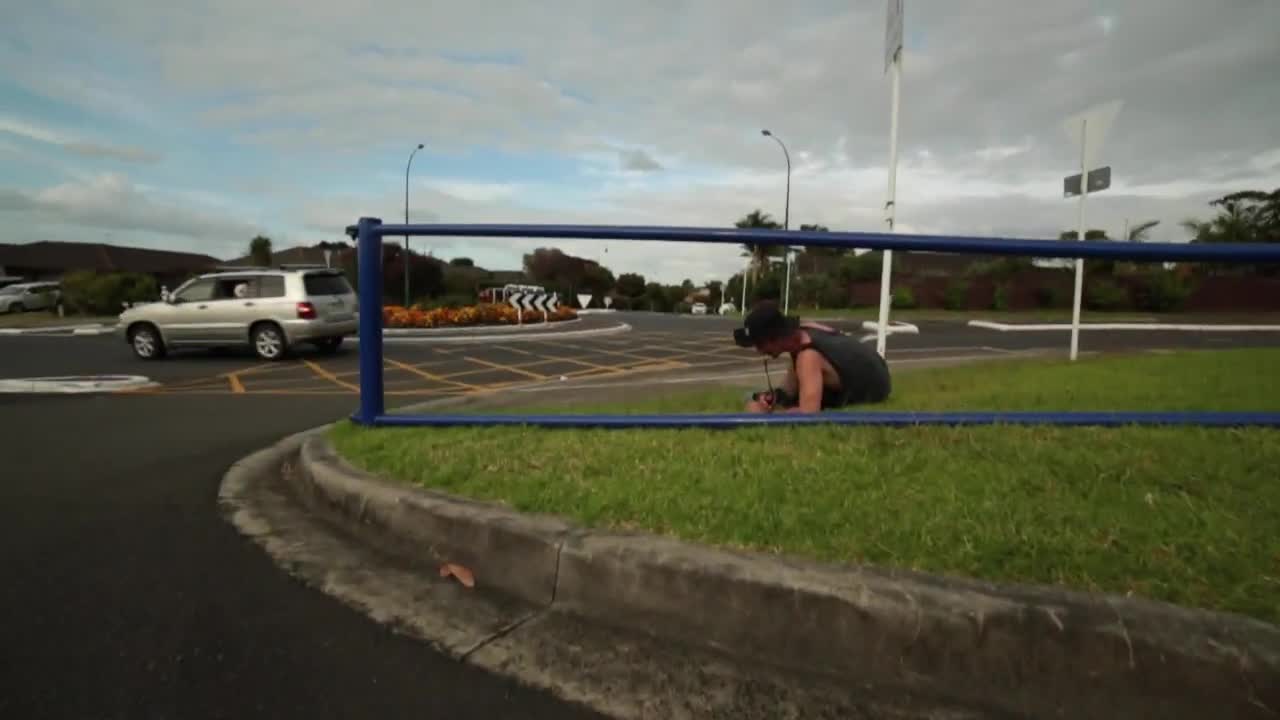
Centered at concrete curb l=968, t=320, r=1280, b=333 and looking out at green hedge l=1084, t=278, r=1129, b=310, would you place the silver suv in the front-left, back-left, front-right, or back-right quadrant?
back-left

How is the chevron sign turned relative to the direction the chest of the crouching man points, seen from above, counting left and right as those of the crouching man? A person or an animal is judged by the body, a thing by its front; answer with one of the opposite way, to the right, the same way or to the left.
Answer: to the left

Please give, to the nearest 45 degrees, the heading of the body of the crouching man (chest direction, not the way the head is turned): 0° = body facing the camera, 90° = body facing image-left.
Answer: approximately 90°

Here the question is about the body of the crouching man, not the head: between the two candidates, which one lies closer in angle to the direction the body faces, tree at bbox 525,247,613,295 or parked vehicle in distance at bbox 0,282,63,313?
the parked vehicle in distance

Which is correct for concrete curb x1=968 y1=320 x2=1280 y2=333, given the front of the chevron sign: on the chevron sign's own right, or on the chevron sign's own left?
on the chevron sign's own left

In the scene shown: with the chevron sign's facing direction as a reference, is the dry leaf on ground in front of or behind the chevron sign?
in front

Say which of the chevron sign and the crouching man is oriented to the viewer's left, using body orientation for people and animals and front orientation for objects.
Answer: the crouching man

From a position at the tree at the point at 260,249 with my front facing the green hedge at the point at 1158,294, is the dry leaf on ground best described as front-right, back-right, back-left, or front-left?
front-right

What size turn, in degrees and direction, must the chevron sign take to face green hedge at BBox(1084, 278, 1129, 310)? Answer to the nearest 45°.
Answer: approximately 90° to its left

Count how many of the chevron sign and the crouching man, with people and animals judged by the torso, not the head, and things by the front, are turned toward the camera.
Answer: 1

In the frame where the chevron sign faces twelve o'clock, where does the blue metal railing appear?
The blue metal railing is roughly at 12 o'clock from the chevron sign.

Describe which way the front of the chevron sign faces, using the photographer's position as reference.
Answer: facing the viewer
